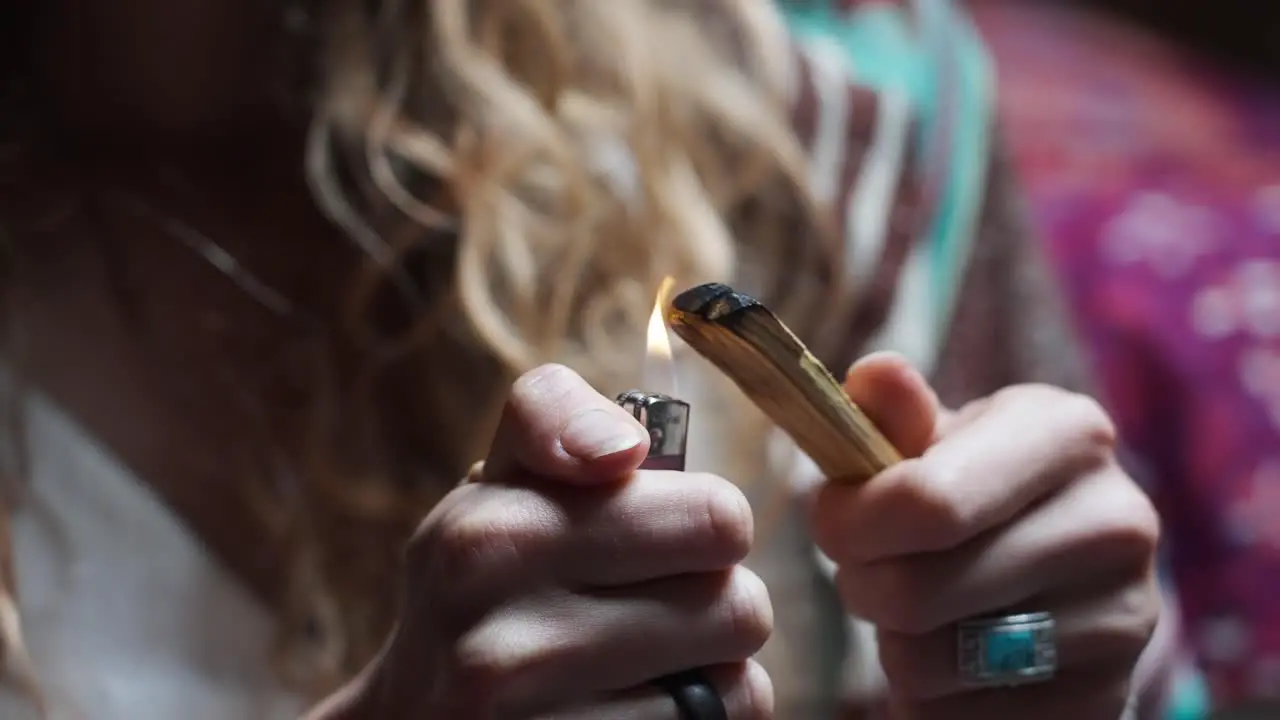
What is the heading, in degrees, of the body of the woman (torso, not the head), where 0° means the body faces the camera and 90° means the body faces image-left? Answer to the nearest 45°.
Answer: approximately 0°
